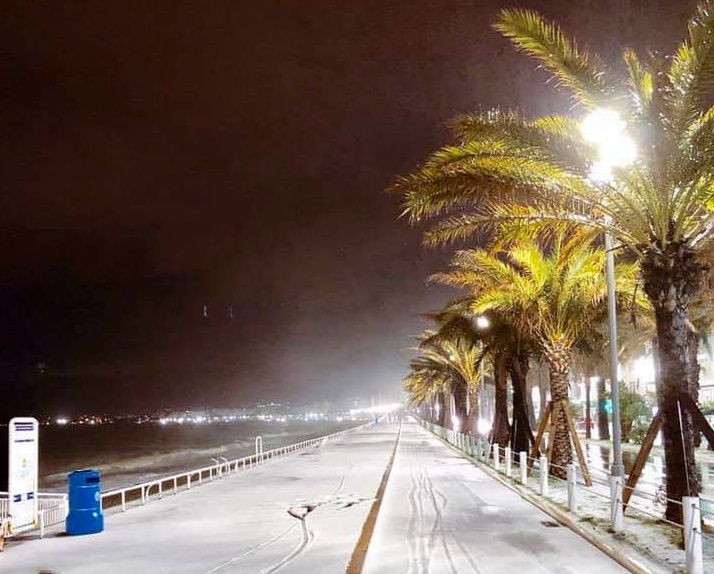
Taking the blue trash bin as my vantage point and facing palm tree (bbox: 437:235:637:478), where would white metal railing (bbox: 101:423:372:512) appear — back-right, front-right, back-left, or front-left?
front-left

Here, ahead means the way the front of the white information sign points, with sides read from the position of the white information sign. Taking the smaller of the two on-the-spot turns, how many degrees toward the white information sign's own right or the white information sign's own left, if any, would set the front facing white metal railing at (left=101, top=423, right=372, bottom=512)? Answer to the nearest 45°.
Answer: approximately 135° to the white information sign's own left

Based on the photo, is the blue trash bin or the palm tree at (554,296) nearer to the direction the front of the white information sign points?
the blue trash bin

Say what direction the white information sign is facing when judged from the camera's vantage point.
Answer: facing the viewer and to the right of the viewer

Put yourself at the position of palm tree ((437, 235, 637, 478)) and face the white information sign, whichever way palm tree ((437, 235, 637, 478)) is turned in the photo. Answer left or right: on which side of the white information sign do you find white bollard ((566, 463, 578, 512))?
left

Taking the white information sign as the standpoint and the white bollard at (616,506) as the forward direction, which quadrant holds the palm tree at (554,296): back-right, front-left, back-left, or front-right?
front-left

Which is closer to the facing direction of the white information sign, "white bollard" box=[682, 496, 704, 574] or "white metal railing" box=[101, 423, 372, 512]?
the white bollard

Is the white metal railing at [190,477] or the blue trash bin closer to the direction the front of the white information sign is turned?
the blue trash bin

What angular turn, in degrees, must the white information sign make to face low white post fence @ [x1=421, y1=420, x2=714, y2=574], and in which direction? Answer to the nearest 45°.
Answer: approximately 45° to its left
